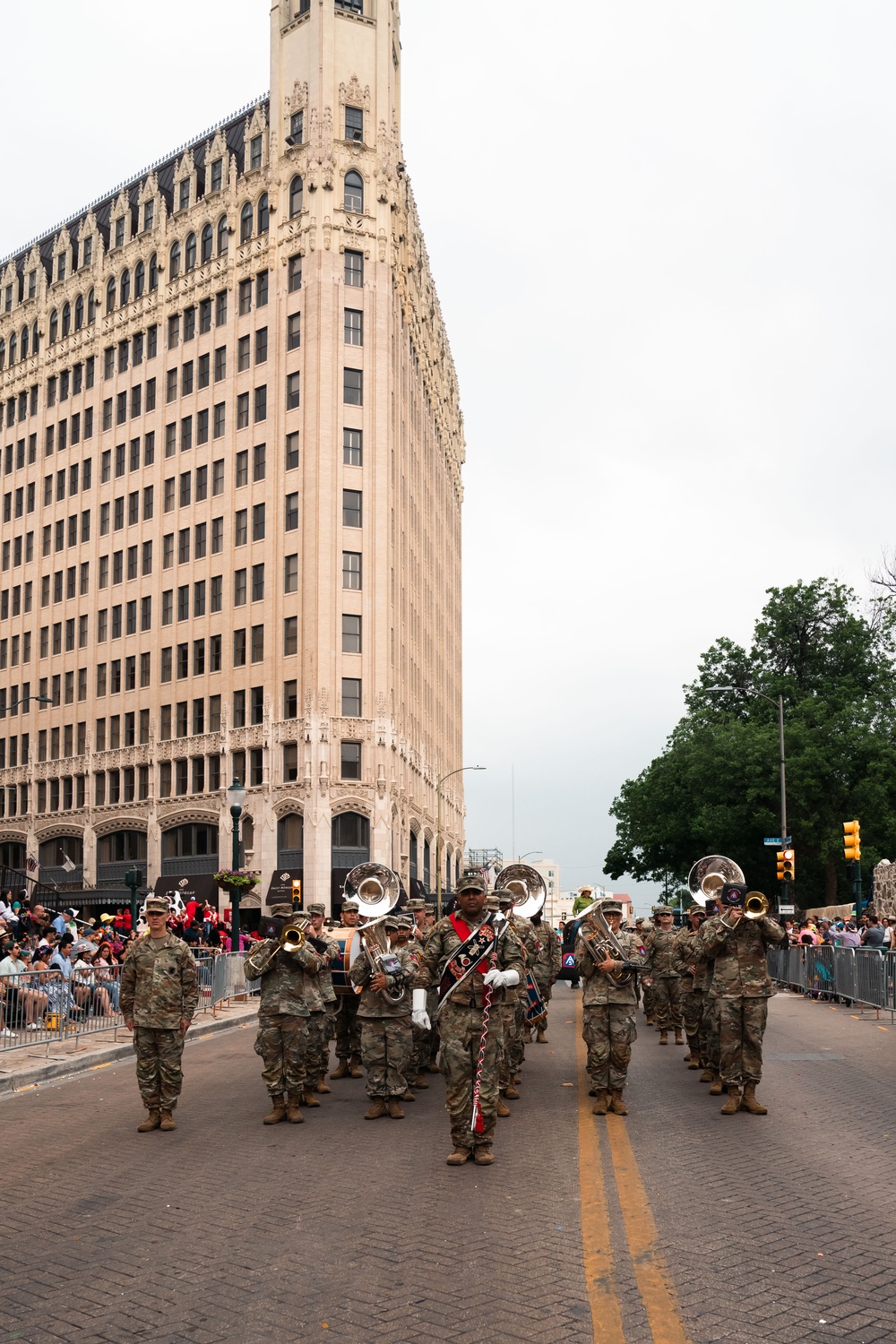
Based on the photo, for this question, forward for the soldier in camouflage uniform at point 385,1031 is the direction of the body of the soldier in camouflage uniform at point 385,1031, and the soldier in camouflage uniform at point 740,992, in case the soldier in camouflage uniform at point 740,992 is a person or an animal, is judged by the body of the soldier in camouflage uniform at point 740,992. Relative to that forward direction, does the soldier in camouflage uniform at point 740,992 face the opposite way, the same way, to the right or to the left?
the same way

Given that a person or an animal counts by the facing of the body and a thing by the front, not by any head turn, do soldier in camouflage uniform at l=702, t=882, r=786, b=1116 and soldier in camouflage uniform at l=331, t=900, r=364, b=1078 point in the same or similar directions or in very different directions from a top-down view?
same or similar directions

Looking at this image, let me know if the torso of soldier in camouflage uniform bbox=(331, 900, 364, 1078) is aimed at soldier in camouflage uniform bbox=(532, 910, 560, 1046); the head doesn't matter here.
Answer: no

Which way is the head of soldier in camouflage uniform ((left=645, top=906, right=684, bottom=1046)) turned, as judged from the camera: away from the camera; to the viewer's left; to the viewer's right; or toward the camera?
toward the camera

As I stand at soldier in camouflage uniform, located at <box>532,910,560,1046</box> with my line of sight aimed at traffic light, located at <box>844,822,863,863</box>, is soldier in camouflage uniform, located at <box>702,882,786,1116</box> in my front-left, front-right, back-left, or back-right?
back-right

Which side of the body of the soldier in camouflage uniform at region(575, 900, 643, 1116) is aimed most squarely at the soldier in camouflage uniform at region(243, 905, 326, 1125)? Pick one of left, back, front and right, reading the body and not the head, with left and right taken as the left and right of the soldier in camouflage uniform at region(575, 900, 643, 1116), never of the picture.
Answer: right

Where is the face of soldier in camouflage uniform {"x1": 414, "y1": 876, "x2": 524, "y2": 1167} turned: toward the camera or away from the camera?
toward the camera

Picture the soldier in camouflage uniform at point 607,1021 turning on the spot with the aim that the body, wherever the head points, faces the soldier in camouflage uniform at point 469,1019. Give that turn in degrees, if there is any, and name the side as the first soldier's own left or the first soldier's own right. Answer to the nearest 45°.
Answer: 0° — they already face them

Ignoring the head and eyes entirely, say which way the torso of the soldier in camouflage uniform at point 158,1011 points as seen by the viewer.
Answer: toward the camera

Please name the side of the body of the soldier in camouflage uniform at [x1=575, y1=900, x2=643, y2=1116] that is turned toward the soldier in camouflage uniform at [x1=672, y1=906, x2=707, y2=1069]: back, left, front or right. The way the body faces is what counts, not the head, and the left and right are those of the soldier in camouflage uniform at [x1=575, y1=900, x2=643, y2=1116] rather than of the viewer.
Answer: back

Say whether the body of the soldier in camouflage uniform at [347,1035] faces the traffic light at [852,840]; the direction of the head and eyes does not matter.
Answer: no

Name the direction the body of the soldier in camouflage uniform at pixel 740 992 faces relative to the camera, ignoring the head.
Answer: toward the camera

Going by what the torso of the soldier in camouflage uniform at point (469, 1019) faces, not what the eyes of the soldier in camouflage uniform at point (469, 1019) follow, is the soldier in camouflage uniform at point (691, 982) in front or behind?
behind

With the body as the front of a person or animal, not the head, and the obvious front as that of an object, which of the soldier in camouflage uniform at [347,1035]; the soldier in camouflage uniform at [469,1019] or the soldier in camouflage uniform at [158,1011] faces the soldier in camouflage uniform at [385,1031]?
the soldier in camouflage uniform at [347,1035]

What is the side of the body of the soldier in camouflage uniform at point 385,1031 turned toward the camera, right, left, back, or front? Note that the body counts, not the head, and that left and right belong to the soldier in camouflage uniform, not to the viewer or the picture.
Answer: front
